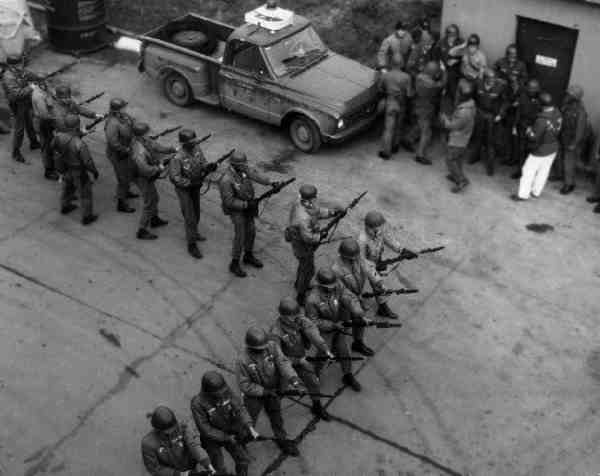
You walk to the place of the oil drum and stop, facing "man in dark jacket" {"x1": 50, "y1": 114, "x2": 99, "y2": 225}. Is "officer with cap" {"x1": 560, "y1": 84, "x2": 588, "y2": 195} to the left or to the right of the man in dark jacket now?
left

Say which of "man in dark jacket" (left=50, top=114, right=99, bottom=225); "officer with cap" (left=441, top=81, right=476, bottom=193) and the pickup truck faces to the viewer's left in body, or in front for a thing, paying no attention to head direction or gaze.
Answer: the officer with cap

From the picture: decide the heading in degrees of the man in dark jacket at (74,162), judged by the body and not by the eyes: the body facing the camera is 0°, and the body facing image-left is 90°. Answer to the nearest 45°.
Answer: approximately 225°

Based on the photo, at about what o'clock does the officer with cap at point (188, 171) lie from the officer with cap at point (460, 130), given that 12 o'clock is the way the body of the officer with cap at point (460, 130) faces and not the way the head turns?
the officer with cap at point (188, 171) is roughly at 11 o'clock from the officer with cap at point (460, 130).

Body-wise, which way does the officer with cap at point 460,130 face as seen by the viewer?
to the viewer's left

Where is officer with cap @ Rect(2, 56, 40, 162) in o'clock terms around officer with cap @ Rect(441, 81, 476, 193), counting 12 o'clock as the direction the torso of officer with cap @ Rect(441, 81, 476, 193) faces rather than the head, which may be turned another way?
officer with cap @ Rect(2, 56, 40, 162) is roughly at 12 o'clock from officer with cap @ Rect(441, 81, 476, 193).

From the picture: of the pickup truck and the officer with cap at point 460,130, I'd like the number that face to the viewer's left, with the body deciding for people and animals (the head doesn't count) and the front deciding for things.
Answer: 1

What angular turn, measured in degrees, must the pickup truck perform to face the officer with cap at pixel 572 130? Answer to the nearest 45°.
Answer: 0° — it already faces them

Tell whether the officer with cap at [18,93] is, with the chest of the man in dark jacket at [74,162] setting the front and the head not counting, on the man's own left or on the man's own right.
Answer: on the man's own left

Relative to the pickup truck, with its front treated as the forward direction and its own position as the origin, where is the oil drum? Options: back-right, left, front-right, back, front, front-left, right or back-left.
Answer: back

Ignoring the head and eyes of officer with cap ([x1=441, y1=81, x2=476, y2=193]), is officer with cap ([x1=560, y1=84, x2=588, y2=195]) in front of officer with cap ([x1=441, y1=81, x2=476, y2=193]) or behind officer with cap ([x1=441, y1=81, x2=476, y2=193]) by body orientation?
behind
